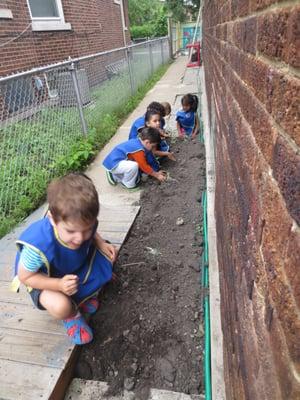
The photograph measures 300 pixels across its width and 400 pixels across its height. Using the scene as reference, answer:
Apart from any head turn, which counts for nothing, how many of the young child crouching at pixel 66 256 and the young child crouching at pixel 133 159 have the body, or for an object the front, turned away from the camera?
0

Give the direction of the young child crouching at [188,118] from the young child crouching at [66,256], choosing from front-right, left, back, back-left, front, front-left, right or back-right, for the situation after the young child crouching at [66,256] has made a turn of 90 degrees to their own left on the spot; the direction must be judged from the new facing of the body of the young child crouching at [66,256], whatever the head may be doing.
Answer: front

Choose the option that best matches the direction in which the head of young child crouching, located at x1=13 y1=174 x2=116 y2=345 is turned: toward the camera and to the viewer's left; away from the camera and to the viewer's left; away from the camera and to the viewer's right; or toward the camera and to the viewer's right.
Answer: toward the camera and to the viewer's right

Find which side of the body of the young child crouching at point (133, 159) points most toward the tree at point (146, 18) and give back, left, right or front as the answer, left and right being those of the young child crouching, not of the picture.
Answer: left

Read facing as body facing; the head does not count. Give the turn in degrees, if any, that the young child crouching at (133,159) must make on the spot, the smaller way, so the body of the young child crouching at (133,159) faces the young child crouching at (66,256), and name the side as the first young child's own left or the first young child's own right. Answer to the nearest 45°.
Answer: approximately 90° to the first young child's own right

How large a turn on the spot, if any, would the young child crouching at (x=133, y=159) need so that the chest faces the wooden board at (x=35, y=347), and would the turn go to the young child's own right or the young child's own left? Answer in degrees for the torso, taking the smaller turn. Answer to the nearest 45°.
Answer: approximately 90° to the young child's own right

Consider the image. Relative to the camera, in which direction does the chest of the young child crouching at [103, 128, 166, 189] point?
to the viewer's right

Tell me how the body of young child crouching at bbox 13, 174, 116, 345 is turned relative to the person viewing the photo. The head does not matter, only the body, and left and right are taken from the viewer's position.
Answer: facing the viewer and to the right of the viewer

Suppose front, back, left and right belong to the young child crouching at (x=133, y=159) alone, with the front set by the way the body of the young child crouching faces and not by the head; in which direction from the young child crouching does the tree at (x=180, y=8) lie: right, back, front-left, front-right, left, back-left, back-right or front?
left

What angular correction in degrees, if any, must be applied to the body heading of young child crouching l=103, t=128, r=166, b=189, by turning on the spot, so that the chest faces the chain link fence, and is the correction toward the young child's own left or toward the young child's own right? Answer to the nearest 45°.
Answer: approximately 135° to the young child's own left

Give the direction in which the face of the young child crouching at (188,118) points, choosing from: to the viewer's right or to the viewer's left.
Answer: to the viewer's left

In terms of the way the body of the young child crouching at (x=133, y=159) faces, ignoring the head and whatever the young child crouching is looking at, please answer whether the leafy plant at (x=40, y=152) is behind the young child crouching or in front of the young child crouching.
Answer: behind

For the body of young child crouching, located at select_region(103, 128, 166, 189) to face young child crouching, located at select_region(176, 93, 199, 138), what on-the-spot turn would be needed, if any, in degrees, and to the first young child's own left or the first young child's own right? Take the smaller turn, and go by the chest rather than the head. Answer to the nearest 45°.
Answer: approximately 45° to the first young child's own left
